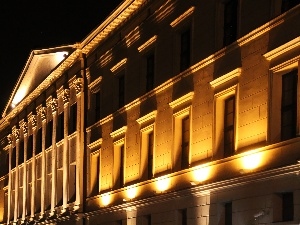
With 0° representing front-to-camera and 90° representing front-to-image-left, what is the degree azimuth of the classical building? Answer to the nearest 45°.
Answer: approximately 45°
